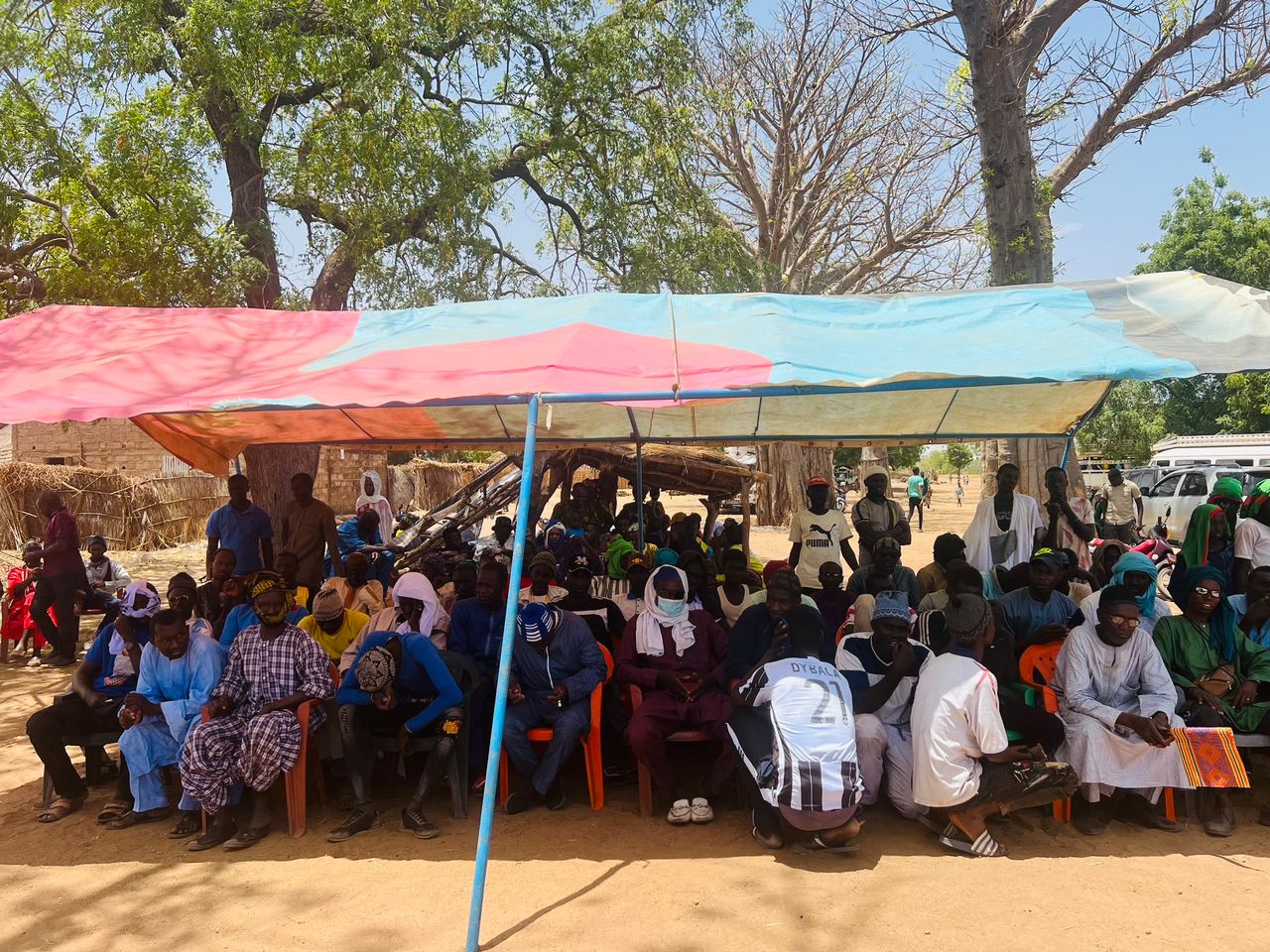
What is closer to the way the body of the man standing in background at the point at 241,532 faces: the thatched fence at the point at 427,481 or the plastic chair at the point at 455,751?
the plastic chair

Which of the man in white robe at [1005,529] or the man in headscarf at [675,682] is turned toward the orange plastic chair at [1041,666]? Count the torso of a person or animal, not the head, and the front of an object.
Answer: the man in white robe

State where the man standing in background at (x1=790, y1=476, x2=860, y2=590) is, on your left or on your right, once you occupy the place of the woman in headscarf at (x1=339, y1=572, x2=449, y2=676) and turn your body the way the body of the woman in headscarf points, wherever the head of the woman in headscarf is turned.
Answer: on your left

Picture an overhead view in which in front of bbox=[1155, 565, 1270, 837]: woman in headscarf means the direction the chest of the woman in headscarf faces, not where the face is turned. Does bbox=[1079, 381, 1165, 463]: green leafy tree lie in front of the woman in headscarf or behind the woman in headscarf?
behind

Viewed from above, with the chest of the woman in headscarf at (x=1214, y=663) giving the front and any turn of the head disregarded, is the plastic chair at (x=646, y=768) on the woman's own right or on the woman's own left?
on the woman's own right

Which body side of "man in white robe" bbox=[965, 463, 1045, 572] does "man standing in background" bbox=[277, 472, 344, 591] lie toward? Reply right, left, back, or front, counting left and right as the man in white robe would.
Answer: right

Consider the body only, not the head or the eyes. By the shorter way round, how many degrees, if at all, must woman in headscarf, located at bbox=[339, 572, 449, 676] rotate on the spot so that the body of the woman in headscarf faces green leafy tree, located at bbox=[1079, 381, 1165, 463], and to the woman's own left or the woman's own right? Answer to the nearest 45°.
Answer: approximately 135° to the woman's own left

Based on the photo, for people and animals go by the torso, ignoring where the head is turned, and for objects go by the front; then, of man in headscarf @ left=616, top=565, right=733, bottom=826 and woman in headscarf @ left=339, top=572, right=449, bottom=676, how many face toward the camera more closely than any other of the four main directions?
2

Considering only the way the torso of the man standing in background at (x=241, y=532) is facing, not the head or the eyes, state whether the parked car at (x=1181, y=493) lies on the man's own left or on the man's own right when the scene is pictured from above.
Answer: on the man's own left
